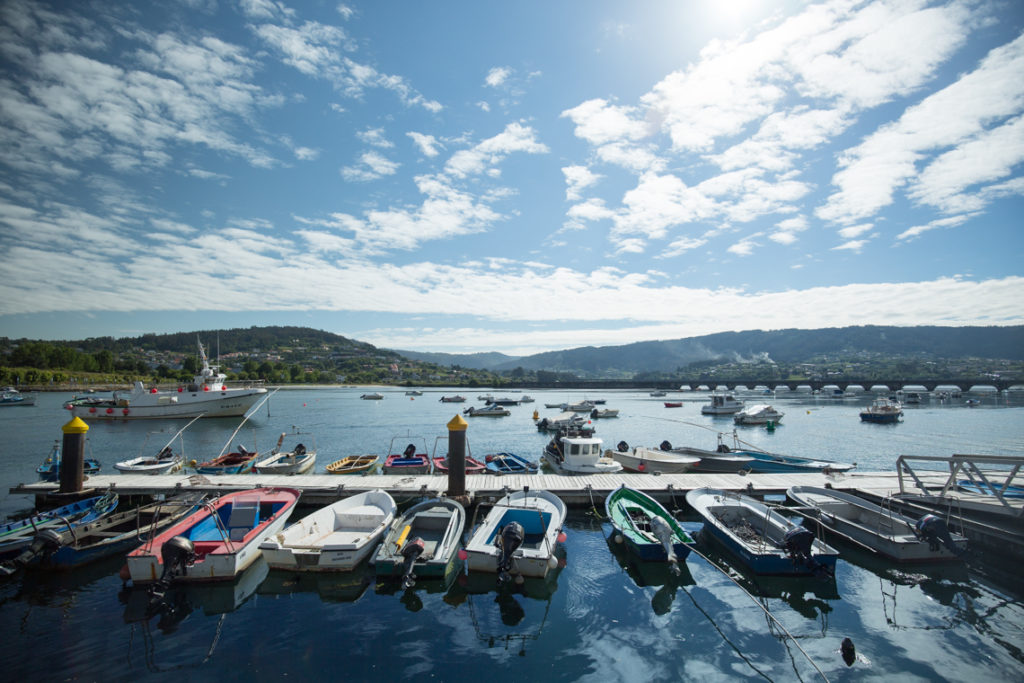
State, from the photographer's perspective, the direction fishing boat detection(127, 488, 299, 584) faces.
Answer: facing away from the viewer and to the right of the viewer

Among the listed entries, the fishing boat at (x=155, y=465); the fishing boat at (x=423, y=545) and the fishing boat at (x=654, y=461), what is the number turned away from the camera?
1

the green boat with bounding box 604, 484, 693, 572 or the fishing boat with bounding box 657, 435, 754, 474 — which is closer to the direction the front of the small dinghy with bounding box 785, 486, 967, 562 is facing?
the fishing boat

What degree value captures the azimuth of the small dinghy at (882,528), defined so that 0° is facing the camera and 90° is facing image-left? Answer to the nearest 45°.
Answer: approximately 135°

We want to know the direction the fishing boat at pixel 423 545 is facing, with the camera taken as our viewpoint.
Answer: facing away from the viewer

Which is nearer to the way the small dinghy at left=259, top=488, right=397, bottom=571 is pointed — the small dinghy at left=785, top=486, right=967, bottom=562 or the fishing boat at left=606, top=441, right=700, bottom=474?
the fishing boat

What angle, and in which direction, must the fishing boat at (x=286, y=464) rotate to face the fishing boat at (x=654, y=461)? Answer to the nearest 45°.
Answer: approximately 90° to its left

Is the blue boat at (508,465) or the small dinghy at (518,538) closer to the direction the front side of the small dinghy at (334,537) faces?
the blue boat

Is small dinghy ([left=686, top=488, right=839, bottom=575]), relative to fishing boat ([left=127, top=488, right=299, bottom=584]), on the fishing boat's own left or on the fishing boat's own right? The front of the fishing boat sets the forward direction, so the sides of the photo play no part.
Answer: on the fishing boat's own right

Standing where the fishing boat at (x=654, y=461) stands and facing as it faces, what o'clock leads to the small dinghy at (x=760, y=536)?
The small dinghy is roughly at 1 o'clock from the fishing boat.

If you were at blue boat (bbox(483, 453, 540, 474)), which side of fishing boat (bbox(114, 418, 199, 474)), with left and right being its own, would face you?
left

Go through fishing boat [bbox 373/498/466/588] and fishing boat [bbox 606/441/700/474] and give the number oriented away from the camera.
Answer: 1

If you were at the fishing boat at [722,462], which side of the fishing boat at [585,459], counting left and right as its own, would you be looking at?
left

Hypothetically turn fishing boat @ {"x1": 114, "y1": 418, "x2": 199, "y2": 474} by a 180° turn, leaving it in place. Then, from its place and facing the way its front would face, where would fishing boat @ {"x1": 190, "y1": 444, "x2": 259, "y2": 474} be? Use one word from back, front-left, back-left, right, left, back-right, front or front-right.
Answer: right

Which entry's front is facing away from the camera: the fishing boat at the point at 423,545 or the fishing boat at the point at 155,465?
the fishing boat at the point at 423,545

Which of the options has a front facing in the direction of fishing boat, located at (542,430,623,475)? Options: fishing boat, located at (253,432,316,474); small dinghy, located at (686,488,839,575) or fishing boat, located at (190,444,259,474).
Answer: the small dinghy
